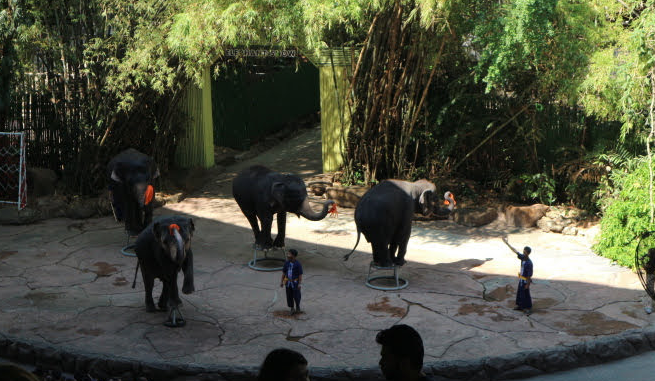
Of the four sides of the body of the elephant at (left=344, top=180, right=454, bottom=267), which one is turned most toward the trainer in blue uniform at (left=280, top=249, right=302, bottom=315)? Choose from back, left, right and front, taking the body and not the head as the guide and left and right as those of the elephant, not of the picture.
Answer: back

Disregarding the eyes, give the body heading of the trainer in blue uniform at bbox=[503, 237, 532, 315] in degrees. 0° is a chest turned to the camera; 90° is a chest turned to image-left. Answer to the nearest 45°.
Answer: approximately 45°

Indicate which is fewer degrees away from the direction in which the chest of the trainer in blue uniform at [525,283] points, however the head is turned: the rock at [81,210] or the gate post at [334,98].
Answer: the rock

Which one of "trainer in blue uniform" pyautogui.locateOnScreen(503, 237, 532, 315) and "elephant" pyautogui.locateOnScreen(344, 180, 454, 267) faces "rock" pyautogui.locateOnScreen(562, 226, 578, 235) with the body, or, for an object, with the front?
the elephant

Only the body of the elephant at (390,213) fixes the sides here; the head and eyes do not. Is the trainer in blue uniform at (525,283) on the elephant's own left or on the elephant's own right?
on the elephant's own right

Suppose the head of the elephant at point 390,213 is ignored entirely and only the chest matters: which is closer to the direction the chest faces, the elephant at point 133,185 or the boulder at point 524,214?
the boulder

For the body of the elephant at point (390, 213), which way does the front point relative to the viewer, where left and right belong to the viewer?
facing away from the viewer and to the right of the viewer

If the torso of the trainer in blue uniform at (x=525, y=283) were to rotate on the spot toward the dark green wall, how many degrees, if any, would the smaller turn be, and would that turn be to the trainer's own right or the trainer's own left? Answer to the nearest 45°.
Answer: approximately 90° to the trainer's own right

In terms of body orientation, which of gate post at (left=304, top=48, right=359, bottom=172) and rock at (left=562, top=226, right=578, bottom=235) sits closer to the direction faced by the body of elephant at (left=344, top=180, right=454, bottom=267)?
the rock

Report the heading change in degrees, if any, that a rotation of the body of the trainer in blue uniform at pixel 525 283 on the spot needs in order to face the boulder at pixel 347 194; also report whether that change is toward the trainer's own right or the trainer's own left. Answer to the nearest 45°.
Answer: approximately 90° to the trainer's own right

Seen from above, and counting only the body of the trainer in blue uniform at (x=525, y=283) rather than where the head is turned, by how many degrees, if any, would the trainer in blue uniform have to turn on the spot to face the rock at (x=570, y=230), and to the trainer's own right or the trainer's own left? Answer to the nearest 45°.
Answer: approximately 135° to the trainer's own right

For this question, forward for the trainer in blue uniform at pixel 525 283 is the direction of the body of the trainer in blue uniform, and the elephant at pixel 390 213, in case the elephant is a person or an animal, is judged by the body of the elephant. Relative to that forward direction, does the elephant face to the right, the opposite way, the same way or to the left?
the opposite way
